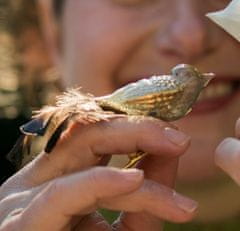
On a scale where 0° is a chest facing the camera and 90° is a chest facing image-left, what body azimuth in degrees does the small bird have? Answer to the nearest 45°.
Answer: approximately 270°
